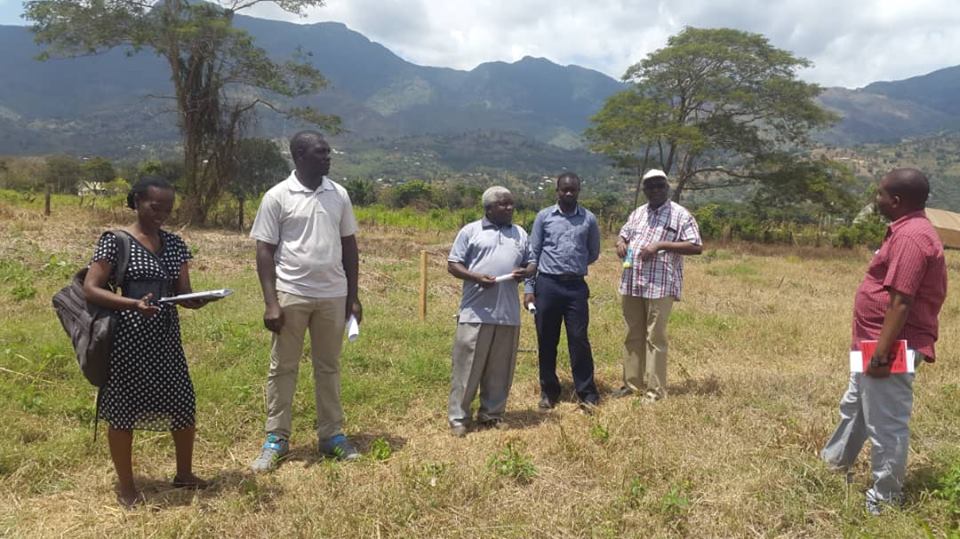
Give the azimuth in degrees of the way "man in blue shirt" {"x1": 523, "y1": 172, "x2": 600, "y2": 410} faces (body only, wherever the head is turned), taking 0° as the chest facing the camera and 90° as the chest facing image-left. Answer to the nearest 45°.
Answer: approximately 0°

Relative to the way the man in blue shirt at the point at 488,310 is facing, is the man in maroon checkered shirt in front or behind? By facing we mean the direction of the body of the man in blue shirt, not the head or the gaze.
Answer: in front

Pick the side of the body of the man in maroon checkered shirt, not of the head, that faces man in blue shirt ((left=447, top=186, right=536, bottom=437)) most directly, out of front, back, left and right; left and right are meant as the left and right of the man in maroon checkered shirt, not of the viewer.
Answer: front

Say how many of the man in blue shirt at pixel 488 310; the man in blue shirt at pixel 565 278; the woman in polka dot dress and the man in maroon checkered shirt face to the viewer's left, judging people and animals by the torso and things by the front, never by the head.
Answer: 1

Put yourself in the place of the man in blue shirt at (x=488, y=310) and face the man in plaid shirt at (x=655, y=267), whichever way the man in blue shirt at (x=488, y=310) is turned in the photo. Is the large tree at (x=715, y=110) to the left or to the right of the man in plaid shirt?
left

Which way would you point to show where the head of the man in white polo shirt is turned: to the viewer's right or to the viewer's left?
to the viewer's right

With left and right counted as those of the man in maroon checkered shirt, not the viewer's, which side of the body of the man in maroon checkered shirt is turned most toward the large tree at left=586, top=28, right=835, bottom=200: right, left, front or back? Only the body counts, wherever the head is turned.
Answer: right

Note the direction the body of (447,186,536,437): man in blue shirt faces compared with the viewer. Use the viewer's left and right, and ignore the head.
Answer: facing the viewer and to the right of the viewer

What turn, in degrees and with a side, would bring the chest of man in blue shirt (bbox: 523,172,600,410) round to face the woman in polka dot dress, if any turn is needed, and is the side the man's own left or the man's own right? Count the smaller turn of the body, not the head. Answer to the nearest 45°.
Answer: approximately 45° to the man's own right

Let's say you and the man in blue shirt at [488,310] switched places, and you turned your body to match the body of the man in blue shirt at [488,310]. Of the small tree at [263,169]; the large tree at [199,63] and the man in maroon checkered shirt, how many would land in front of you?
1

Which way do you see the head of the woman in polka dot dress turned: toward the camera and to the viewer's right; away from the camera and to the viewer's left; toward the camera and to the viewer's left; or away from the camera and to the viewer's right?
toward the camera and to the viewer's right

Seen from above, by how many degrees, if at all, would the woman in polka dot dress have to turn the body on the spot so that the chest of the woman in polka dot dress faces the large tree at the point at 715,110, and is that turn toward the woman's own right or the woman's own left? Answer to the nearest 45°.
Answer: approximately 90° to the woman's own left

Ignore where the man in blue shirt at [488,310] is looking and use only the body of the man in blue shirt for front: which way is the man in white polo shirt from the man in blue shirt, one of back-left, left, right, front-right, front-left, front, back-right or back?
right

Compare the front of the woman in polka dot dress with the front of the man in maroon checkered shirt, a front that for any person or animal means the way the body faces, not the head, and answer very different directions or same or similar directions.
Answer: very different directions

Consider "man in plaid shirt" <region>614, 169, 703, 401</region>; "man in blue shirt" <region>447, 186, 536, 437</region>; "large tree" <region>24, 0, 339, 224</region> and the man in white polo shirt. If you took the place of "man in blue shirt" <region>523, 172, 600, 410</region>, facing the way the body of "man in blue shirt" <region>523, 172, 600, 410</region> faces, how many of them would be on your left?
1
